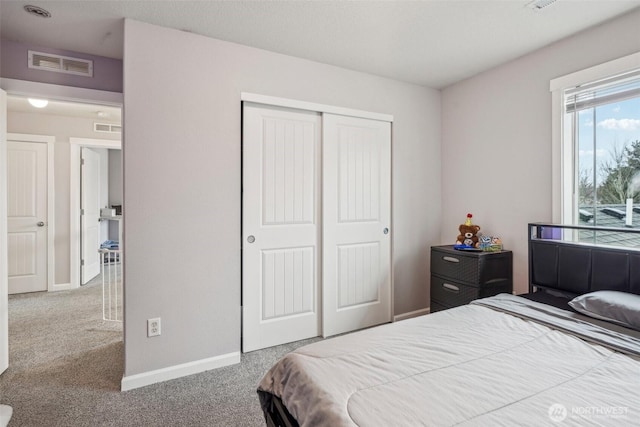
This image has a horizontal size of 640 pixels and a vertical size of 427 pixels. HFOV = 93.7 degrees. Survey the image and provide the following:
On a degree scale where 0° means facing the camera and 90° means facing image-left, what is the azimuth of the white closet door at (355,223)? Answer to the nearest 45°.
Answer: approximately 315°

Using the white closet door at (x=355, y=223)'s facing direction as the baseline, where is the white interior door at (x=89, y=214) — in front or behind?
behind

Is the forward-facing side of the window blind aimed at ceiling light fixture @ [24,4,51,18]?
yes

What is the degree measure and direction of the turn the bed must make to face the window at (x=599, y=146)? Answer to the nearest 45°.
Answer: approximately 180°

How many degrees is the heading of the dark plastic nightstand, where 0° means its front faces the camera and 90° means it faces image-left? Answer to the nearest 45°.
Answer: approximately 45°

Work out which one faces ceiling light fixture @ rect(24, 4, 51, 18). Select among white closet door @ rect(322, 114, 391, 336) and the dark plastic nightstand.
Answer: the dark plastic nightstand

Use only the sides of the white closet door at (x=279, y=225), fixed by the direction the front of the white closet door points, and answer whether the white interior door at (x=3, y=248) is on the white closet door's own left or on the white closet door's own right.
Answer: on the white closet door's own right

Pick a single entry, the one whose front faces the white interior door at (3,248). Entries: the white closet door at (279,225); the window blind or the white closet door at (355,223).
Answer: the window blind

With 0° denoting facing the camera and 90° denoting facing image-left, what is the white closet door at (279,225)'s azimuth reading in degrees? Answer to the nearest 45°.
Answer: approximately 315°

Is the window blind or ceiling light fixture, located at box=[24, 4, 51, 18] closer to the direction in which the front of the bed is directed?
the ceiling light fixture

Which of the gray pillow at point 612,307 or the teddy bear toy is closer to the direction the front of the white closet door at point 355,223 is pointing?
the gray pillow

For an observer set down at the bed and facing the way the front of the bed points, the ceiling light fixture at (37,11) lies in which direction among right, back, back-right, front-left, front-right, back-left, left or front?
front-right

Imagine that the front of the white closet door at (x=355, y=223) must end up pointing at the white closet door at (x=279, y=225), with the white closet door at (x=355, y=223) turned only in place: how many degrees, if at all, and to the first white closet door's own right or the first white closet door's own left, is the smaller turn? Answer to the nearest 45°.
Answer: approximately 90° to the first white closet door's own right
